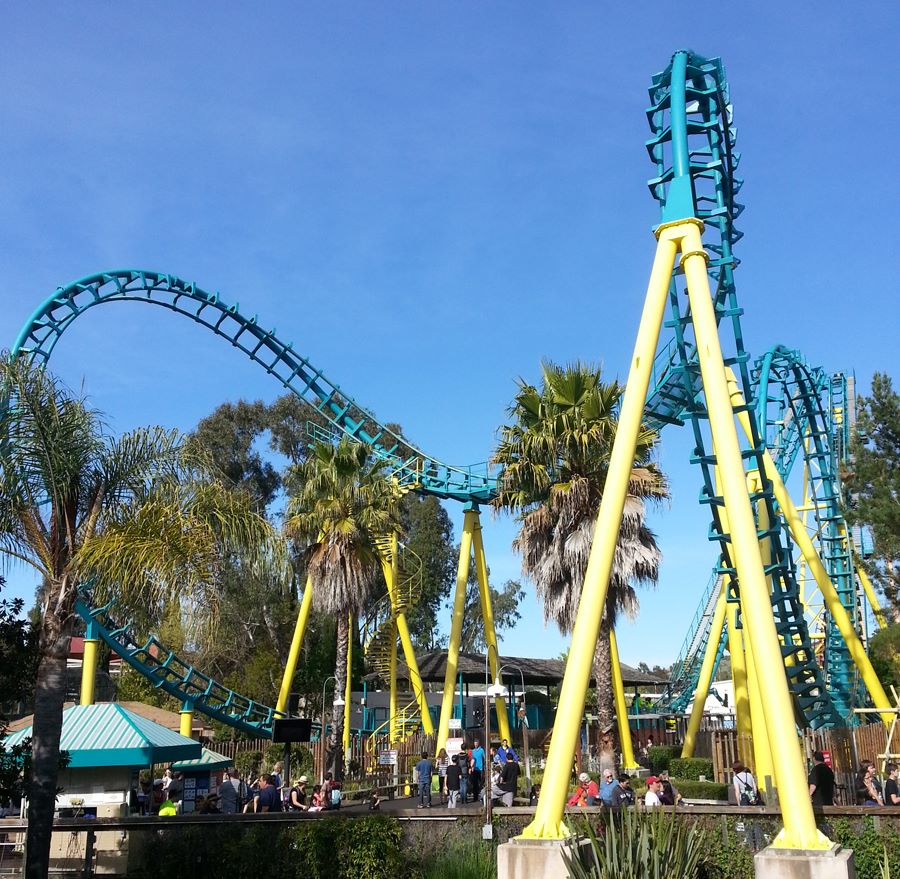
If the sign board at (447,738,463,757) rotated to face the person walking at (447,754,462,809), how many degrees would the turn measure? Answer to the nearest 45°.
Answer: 0° — it already faces them

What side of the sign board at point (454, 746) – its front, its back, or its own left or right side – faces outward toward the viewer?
front

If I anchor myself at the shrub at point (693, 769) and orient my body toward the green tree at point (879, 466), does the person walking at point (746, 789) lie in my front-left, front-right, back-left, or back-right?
back-right

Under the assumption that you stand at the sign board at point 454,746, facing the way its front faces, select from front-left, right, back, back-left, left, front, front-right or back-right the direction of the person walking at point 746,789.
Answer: front-left

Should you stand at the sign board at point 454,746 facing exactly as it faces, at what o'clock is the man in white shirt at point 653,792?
The man in white shirt is roughly at 11 o'clock from the sign board.

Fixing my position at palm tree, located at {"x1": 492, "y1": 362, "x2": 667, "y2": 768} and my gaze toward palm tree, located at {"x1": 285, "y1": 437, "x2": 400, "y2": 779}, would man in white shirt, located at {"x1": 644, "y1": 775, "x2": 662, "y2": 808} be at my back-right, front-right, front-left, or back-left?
back-left

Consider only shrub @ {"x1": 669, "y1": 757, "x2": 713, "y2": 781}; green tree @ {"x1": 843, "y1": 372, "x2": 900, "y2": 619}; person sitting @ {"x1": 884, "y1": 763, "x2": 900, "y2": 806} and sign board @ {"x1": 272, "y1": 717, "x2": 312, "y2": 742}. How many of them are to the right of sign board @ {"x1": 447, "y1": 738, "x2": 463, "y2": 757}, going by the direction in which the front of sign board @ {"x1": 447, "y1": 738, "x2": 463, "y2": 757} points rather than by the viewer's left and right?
1

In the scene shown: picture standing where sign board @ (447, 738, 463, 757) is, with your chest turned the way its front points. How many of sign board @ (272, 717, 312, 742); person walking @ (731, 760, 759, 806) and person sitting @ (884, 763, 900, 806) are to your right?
1

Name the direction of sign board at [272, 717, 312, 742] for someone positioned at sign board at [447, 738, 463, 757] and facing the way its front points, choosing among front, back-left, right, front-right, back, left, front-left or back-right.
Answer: right
